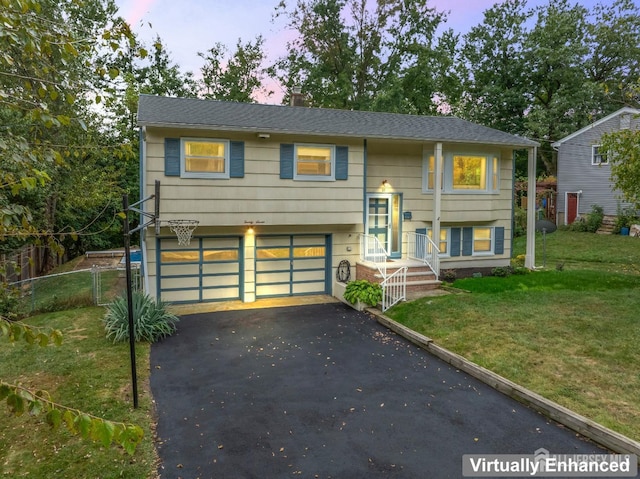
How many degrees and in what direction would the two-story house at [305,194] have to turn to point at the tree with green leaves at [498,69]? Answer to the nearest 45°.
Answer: approximately 135° to its left

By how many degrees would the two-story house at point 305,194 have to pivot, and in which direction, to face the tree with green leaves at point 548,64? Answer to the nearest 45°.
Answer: approximately 135° to its left

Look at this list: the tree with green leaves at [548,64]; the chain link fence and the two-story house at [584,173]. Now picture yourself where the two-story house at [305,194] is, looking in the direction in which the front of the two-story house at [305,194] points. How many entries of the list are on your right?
1

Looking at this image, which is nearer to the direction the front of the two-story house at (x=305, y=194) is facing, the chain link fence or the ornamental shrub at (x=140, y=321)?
the ornamental shrub

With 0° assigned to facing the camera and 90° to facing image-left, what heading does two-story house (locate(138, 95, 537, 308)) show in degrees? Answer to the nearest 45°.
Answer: approximately 0°

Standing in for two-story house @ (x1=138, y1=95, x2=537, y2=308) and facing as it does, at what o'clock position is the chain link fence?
The chain link fence is roughly at 3 o'clock from the two-story house.

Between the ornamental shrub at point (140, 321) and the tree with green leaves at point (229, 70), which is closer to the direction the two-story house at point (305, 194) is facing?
the ornamental shrub

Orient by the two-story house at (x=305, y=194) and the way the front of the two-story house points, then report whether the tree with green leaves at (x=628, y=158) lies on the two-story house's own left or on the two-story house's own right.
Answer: on the two-story house's own left

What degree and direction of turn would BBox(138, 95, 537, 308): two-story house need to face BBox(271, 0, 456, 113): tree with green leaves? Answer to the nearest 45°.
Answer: approximately 180°
